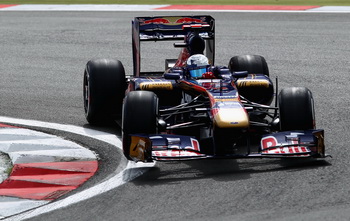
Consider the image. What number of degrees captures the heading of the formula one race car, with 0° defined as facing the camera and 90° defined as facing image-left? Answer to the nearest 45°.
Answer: approximately 0°
